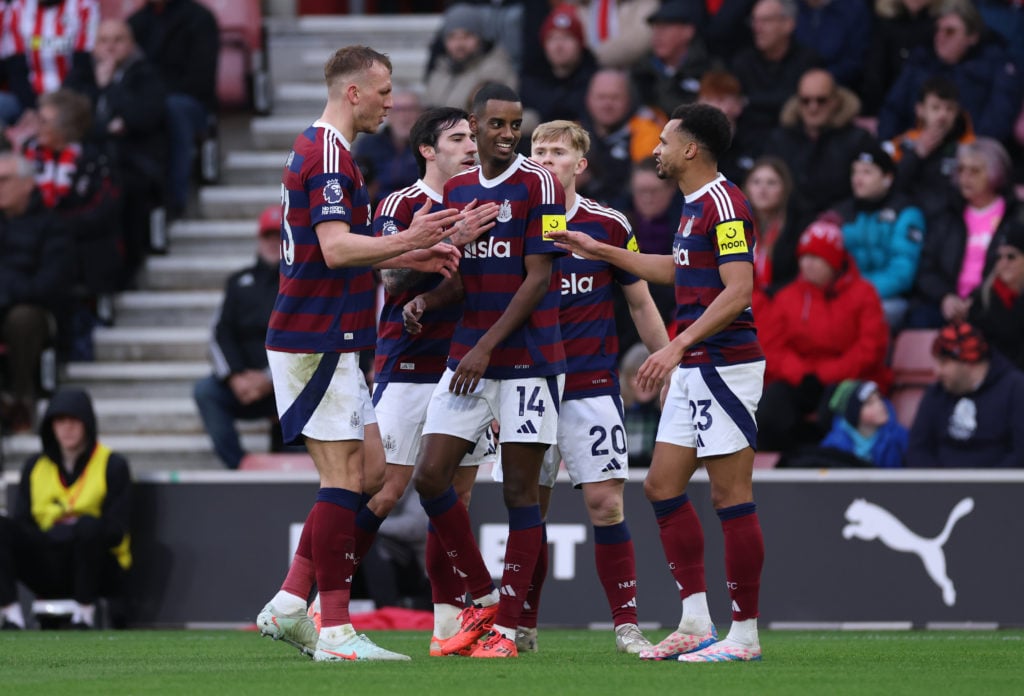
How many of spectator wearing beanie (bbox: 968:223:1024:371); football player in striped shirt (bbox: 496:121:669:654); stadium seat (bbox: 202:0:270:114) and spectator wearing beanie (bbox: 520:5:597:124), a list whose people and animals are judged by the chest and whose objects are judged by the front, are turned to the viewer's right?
0

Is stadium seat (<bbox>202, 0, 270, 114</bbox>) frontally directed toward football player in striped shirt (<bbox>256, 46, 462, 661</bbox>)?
yes

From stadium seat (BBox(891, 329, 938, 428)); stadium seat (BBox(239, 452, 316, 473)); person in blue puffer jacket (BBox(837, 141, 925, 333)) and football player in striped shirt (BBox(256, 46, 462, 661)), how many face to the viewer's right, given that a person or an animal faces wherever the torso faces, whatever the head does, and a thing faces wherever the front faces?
1

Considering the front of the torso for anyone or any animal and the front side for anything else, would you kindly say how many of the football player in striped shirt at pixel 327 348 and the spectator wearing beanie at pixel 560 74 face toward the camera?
1

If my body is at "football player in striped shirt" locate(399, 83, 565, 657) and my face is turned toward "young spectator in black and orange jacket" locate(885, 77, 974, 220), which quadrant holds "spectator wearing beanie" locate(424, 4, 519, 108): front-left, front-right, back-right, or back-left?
front-left

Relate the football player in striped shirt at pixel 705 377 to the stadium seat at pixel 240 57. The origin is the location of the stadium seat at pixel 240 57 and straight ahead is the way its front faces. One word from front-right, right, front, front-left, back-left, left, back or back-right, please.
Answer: front

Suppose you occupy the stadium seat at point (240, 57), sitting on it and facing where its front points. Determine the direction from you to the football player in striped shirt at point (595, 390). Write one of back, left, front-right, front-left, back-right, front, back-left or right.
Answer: front

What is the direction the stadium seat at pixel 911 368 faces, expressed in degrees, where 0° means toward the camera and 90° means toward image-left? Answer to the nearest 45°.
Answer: approximately 0°

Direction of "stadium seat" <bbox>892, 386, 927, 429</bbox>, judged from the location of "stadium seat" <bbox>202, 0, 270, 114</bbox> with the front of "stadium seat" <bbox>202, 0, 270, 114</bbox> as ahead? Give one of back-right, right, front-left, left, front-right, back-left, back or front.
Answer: front-left

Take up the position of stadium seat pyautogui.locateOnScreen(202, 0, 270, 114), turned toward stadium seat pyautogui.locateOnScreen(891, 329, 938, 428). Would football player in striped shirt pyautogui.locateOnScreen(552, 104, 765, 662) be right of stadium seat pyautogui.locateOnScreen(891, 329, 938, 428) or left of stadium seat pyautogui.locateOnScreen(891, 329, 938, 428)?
right

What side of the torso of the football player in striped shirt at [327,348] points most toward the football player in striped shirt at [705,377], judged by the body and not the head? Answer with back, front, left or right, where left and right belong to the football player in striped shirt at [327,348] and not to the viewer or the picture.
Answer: front

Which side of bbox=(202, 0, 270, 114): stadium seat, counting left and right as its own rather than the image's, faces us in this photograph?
front

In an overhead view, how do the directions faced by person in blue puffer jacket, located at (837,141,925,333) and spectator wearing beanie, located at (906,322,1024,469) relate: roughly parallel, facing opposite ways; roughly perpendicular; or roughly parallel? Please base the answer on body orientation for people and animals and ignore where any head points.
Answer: roughly parallel

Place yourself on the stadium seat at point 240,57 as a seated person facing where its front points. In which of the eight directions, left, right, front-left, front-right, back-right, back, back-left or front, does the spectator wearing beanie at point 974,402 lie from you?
front-left

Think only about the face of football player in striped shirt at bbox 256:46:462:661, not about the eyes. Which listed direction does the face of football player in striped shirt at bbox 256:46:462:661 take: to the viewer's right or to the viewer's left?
to the viewer's right

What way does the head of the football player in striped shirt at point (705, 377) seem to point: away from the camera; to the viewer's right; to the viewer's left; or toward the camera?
to the viewer's left

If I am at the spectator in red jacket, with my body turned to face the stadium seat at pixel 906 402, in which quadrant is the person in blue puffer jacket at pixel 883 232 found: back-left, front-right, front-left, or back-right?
front-left

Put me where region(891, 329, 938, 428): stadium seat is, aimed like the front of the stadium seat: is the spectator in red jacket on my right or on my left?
on my right

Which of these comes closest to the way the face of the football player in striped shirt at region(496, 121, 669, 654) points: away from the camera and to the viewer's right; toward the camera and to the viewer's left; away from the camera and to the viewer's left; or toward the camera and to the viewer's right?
toward the camera and to the viewer's left
